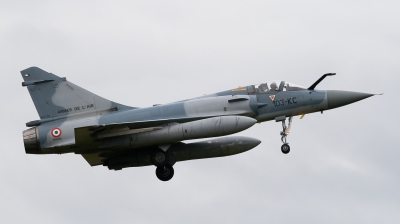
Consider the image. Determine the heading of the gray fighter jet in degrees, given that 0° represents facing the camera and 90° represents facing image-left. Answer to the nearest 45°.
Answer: approximately 270°
